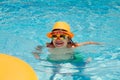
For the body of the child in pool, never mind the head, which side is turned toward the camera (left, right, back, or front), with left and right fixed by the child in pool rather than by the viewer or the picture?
front

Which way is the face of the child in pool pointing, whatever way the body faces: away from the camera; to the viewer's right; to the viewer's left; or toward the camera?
toward the camera

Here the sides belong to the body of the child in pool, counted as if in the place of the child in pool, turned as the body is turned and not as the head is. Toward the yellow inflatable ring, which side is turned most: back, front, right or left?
front
